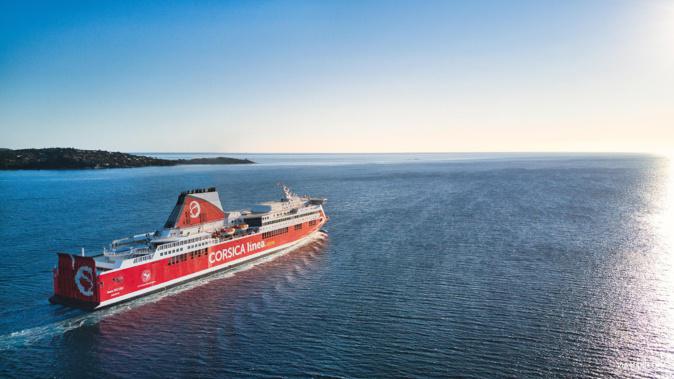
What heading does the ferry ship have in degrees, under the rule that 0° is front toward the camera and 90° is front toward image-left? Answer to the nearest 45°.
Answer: approximately 225°
